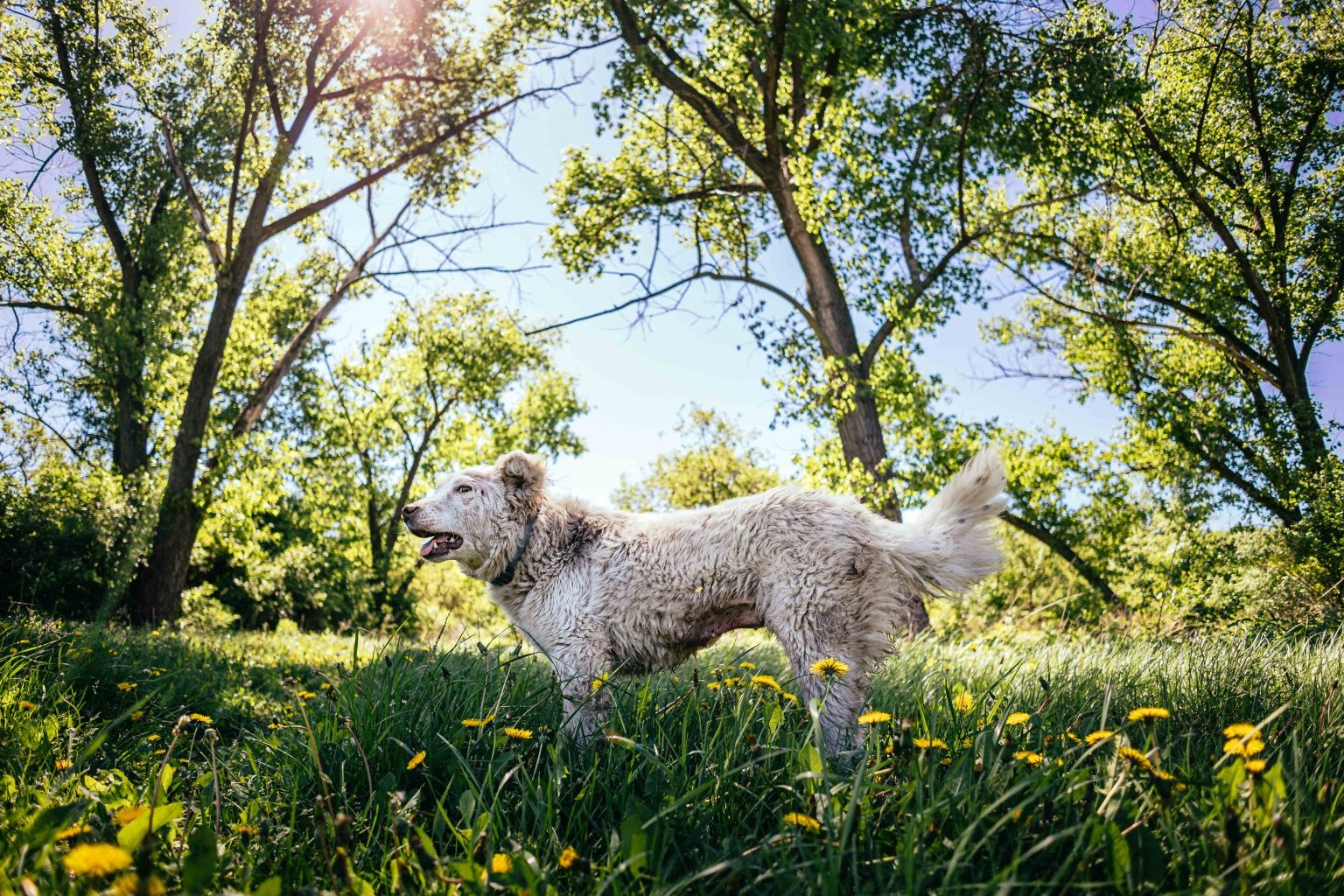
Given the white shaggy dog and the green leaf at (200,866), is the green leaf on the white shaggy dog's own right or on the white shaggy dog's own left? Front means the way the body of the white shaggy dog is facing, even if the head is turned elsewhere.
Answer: on the white shaggy dog's own left

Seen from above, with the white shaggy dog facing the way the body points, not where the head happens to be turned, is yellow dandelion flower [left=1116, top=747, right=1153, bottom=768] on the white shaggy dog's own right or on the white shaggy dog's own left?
on the white shaggy dog's own left

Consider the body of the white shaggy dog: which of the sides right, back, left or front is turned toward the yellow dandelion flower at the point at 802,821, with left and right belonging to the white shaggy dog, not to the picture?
left

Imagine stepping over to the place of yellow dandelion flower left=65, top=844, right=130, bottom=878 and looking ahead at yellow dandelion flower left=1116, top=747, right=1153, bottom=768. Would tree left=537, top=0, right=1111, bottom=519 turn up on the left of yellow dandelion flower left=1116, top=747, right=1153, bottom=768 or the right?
left

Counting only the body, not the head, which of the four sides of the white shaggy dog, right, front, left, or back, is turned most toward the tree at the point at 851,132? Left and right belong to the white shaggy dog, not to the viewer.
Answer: right

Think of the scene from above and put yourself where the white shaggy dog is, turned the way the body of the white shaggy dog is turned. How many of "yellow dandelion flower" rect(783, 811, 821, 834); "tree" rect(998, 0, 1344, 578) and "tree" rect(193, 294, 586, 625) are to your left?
1

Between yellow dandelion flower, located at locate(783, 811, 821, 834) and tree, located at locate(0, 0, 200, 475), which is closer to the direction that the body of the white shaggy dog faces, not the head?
the tree

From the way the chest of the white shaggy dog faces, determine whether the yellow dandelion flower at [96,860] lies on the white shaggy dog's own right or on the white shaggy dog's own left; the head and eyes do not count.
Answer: on the white shaggy dog's own left

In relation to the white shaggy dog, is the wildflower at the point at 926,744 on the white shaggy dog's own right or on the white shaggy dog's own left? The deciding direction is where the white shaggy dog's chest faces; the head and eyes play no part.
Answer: on the white shaggy dog's own left

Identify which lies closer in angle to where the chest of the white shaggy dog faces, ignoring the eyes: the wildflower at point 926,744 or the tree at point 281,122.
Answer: the tree

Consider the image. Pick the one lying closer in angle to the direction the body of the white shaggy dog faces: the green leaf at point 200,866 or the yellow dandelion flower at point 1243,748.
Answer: the green leaf

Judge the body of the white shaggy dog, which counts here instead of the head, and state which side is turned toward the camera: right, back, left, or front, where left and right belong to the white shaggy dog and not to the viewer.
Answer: left

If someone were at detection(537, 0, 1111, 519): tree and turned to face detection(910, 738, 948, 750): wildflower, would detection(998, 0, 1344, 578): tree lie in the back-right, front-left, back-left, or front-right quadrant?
back-left
